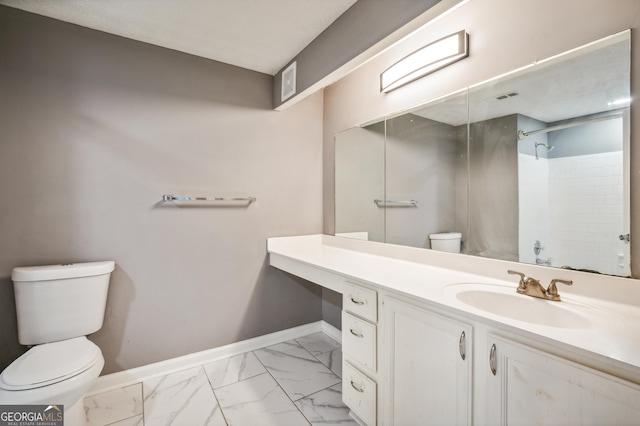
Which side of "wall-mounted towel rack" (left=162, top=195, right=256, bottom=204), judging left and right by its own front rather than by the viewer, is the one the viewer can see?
front

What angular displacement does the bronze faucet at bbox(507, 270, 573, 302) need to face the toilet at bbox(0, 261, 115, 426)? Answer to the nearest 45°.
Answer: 0° — it already faces it

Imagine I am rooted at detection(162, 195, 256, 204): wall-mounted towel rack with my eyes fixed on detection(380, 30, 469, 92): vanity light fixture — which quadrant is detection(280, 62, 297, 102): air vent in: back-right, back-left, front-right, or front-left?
front-left

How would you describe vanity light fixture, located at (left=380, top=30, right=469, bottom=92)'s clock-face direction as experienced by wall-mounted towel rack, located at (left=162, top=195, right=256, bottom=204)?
The vanity light fixture is roughly at 10 o'clock from the wall-mounted towel rack.

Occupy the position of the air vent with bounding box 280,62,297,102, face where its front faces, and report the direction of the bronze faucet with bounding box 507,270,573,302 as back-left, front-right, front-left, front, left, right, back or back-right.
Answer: left

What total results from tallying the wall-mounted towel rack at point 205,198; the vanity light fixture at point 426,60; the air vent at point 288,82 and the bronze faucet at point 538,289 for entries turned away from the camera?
0

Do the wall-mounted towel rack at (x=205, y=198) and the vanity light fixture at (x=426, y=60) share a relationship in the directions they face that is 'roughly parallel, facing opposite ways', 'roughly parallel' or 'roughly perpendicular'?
roughly perpendicular

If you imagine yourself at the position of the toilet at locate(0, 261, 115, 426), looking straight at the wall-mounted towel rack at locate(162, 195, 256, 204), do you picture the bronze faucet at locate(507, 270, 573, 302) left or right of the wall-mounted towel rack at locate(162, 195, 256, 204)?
right

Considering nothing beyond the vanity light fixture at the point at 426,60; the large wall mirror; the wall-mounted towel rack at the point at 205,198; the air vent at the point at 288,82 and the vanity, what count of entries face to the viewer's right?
0

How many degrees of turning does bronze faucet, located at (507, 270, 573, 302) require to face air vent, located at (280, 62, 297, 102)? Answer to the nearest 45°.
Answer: approximately 45° to its right

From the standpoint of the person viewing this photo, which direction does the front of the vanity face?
facing the viewer and to the left of the viewer

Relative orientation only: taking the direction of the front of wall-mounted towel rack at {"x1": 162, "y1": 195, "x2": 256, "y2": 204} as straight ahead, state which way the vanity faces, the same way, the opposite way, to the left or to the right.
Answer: to the right

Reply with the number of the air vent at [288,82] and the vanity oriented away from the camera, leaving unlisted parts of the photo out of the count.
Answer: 0

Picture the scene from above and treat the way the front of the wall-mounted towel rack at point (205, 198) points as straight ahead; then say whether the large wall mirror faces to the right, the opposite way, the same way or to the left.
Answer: to the right
